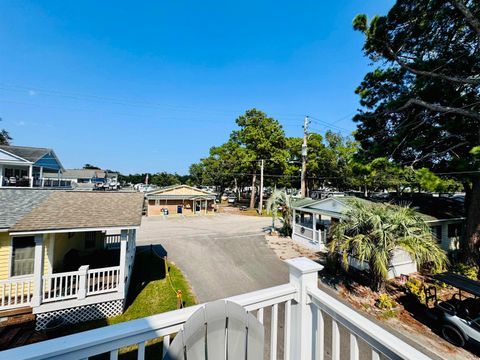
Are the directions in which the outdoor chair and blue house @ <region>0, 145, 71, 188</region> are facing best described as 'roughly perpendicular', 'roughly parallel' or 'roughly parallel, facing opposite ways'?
roughly perpendicular

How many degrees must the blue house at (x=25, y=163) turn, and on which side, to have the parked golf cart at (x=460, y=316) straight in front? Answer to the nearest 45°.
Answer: approximately 45° to its right

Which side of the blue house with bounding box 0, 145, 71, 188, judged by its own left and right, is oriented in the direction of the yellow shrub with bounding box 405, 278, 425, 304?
front

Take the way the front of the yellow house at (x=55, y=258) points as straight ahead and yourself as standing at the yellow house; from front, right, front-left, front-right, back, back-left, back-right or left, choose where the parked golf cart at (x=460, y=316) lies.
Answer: front-left

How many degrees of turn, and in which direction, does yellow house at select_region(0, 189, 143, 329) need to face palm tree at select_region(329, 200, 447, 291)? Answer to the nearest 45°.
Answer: approximately 45° to its left

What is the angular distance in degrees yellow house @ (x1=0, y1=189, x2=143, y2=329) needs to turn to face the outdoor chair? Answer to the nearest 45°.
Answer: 0° — it already faces it

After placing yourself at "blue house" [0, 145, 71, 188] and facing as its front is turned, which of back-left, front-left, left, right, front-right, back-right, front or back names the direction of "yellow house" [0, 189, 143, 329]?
front-right

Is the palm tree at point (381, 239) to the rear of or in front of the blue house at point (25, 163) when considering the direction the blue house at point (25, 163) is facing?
in front
